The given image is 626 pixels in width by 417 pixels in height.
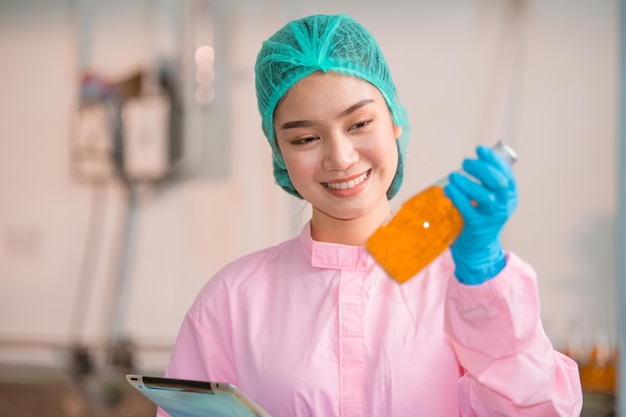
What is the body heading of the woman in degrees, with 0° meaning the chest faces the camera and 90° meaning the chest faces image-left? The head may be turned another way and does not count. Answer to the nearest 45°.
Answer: approximately 0°
